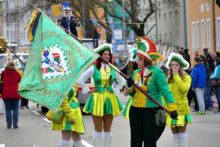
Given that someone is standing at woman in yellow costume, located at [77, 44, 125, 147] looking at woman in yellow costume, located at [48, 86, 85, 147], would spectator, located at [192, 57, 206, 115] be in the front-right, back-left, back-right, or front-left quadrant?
back-right

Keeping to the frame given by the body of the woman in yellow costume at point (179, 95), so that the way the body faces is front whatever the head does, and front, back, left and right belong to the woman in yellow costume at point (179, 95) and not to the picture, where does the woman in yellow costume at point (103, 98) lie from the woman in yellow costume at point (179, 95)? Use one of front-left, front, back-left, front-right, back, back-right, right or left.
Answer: front-right

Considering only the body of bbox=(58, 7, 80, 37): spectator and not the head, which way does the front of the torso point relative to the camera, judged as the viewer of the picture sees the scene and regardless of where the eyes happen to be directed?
toward the camera
